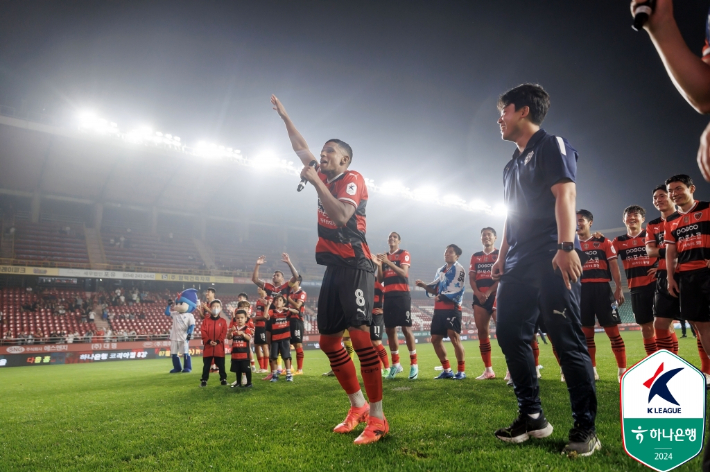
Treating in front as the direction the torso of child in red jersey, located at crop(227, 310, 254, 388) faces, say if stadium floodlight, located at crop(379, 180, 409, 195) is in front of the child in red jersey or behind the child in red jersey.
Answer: behind

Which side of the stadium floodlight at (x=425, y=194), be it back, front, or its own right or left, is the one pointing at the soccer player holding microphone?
front

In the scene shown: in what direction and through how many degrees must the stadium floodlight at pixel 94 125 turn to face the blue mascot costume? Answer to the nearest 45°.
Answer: approximately 45° to its right

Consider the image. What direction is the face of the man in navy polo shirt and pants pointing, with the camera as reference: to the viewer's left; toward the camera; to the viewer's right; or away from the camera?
to the viewer's left

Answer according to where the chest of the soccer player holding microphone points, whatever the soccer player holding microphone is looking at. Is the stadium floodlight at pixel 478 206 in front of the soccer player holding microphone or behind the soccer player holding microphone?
behind

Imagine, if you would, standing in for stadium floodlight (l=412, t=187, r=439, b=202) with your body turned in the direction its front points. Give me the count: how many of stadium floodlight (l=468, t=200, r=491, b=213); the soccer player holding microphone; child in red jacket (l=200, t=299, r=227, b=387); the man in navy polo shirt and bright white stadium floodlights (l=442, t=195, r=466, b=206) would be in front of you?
3

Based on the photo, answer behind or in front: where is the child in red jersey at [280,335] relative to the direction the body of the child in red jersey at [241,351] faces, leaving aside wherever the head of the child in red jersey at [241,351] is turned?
behind

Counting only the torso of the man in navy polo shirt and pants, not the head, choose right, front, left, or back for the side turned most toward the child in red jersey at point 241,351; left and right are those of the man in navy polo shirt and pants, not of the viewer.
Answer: right

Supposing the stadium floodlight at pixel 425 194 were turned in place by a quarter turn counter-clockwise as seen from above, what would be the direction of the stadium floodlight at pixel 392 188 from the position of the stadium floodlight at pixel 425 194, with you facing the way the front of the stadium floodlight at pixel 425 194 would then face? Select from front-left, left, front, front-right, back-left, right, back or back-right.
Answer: back-right

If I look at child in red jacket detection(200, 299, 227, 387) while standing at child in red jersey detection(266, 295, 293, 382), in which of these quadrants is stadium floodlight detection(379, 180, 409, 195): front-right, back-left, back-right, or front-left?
back-right

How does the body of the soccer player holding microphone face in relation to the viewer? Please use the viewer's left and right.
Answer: facing the viewer and to the left of the viewer

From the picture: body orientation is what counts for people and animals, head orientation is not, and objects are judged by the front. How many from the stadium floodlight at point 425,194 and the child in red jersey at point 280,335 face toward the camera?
2
